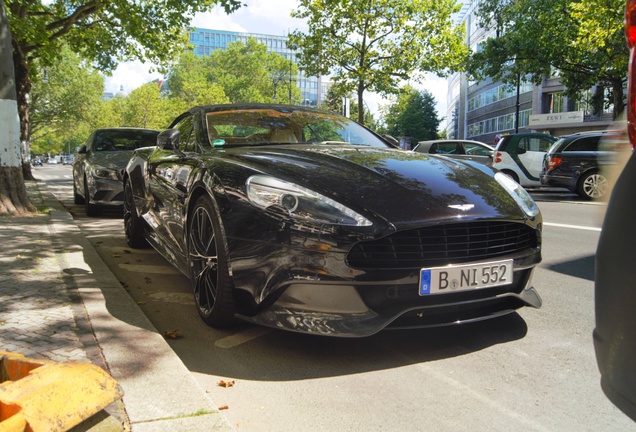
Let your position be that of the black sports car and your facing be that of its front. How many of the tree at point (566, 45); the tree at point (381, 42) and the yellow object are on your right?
1

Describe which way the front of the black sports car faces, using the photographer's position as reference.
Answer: facing the viewer and to the right of the viewer

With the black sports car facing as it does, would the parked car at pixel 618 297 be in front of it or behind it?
in front

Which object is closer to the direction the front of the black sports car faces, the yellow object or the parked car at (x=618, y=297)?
the parked car

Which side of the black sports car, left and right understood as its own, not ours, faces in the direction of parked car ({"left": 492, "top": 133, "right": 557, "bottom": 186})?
left

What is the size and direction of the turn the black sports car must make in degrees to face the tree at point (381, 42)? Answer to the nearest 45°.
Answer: approximately 135° to its left

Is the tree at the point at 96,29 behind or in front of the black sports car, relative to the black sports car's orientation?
behind
